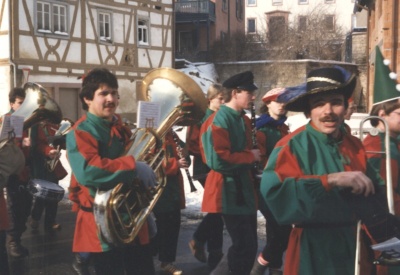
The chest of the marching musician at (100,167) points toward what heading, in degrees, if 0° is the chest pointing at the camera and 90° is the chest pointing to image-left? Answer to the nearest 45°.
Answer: approximately 315°

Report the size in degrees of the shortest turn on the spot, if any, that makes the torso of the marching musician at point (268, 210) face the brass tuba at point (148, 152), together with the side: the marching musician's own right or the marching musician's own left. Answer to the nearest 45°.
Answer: approximately 90° to the marching musician's own right

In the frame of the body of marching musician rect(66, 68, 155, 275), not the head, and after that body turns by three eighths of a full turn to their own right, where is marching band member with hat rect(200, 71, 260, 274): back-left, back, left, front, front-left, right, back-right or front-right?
back-right

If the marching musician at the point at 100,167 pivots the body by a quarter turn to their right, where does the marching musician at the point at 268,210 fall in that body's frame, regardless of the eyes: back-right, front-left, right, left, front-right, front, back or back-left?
back

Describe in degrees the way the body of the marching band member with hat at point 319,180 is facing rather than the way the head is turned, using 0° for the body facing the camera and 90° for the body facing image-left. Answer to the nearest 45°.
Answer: approximately 315°

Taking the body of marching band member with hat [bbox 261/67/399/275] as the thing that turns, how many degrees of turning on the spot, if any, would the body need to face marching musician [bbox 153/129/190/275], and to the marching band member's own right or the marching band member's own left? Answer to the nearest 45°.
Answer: approximately 180°
